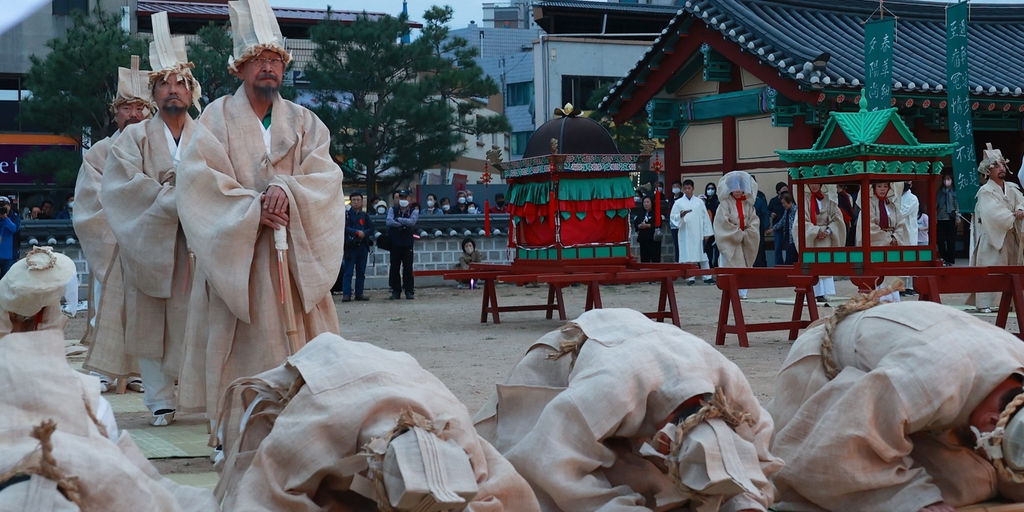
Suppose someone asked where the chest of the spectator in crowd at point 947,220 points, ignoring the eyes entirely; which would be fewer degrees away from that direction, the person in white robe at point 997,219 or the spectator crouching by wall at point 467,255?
the person in white robe

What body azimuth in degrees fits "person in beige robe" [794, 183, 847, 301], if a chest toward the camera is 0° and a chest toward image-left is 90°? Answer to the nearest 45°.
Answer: approximately 0°

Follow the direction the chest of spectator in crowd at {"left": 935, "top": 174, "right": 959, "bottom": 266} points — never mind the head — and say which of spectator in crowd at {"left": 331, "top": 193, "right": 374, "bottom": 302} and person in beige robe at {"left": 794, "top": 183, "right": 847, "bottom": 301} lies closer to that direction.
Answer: the person in beige robe

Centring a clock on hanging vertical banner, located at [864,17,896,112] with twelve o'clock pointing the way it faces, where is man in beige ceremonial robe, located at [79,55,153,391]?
The man in beige ceremonial robe is roughly at 1 o'clock from the hanging vertical banner.

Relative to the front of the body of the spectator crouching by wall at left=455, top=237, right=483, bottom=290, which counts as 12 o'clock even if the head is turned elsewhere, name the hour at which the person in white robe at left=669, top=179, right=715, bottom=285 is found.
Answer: The person in white robe is roughly at 9 o'clock from the spectator crouching by wall.
